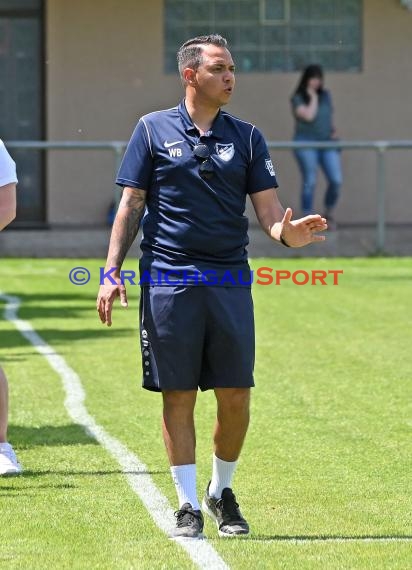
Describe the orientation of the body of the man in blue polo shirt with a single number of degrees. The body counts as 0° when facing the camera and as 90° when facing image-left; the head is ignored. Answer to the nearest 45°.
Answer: approximately 0°

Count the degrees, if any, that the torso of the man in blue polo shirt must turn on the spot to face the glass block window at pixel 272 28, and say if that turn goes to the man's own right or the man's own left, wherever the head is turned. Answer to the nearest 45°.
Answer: approximately 180°

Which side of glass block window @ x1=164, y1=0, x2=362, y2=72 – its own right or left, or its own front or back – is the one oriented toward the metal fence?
front

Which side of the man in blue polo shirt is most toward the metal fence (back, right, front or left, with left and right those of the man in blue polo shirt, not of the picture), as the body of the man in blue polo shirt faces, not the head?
back

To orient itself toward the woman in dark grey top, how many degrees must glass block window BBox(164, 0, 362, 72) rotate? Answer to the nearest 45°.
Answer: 0° — it already faces them

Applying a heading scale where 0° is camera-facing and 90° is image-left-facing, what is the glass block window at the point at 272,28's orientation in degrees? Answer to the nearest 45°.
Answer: approximately 0°

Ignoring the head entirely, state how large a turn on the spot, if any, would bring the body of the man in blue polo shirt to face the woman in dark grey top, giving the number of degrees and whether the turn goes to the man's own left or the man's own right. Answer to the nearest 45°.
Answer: approximately 180°

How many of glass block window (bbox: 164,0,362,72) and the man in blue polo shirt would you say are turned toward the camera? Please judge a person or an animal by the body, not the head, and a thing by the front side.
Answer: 2

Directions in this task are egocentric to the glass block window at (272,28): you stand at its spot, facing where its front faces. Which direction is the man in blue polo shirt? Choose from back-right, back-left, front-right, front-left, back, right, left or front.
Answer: front
